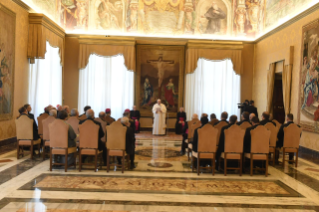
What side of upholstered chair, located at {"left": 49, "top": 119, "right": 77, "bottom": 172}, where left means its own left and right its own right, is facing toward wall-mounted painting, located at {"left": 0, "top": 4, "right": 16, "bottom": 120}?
left

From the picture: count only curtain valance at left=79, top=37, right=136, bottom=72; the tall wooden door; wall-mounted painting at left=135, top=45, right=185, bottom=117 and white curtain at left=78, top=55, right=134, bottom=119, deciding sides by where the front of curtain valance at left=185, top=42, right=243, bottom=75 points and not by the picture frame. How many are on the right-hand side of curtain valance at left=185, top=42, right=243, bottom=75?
3

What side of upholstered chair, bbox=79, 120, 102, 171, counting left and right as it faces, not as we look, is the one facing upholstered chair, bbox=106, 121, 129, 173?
right

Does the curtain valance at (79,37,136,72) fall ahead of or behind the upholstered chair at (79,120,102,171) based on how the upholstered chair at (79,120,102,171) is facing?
ahead

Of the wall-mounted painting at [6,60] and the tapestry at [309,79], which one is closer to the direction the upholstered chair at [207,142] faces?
the wall-mounted painting

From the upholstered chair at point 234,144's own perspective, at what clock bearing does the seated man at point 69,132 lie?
The seated man is roughly at 10 o'clock from the upholstered chair.

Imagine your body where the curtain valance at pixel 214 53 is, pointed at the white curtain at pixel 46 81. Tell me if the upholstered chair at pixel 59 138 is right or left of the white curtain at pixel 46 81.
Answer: left

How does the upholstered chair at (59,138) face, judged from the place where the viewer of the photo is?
facing away from the viewer and to the right of the viewer

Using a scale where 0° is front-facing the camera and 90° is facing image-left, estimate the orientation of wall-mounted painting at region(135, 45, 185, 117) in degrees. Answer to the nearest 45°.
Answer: approximately 0°
